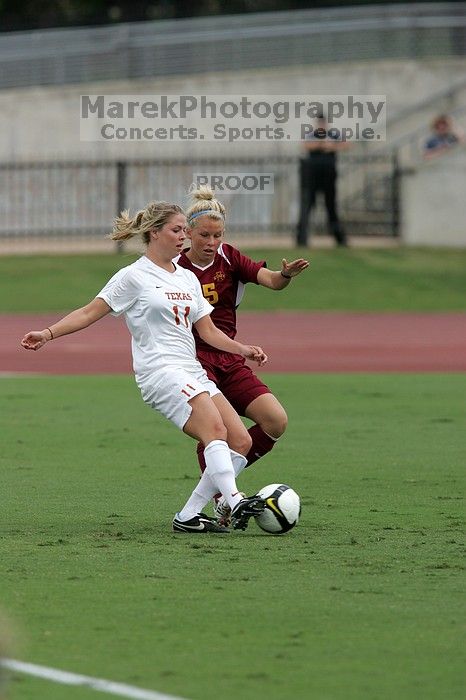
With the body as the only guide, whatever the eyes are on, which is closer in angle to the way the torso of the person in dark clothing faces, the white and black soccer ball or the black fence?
the white and black soccer ball

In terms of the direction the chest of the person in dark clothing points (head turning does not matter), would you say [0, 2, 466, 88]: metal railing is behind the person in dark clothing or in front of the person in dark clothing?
behind

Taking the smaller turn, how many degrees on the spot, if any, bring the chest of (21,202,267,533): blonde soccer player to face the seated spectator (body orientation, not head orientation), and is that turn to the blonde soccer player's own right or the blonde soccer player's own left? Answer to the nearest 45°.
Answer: approximately 135° to the blonde soccer player's own left

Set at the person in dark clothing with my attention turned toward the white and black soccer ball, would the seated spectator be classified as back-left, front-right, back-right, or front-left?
back-left

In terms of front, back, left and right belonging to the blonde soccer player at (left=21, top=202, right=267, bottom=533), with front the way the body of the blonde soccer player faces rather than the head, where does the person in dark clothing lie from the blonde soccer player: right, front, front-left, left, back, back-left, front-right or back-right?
back-left

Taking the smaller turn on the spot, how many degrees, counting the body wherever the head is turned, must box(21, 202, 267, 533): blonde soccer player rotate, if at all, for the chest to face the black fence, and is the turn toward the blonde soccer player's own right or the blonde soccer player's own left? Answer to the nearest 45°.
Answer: approximately 135° to the blonde soccer player's own left

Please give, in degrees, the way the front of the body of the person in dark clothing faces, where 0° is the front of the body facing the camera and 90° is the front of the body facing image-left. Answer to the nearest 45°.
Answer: approximately 0°

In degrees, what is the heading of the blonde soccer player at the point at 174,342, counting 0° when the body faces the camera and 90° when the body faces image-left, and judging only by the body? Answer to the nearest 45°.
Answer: approximately 315°

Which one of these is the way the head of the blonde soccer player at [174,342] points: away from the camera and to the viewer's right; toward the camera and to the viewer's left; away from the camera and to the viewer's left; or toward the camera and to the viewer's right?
toward the camera and to the viewer's right
